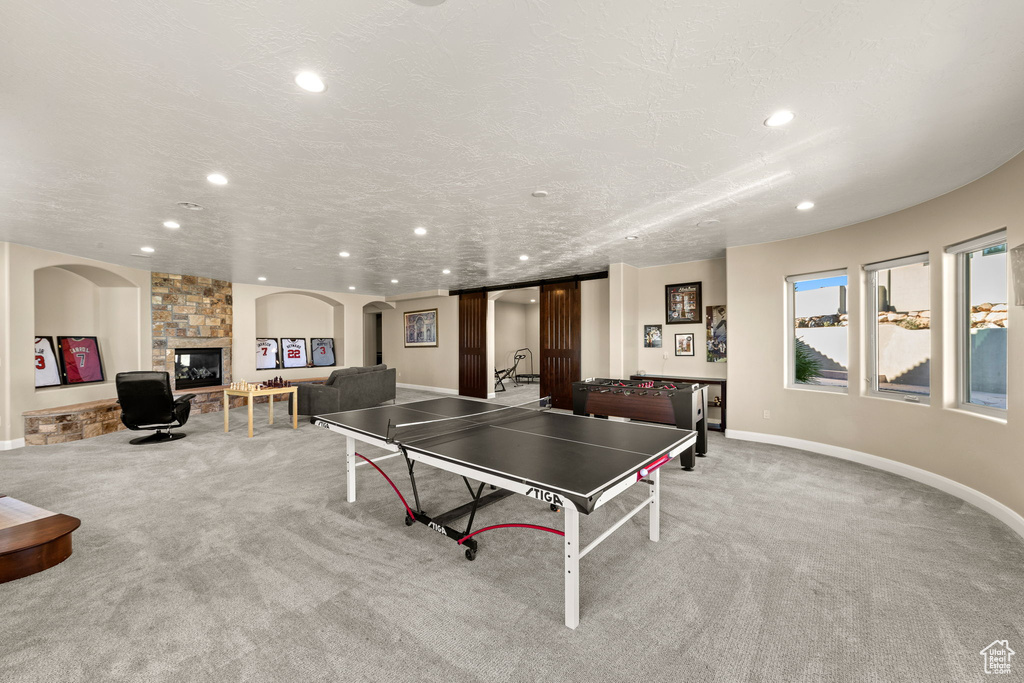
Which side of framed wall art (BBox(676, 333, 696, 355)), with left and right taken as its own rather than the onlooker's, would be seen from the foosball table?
front

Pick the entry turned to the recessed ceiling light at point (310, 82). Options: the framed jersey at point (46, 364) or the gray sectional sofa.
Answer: the framed jersey

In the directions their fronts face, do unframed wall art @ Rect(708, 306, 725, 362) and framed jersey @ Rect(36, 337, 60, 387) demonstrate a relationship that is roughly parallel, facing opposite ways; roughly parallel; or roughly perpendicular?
roughly perpendicular

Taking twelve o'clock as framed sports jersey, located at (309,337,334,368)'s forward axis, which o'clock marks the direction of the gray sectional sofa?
The gray sectional sofa is roughly at 12 o'clock from the framed sports jersey.

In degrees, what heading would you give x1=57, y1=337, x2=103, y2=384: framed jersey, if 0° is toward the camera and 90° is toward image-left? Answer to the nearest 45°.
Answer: approximately 0°

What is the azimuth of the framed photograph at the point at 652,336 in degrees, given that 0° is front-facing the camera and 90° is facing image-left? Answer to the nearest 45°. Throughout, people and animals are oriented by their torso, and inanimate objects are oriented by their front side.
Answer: approximately 0°

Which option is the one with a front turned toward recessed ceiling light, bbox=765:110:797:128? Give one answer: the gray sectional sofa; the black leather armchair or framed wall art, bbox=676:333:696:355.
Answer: the framed wall art
